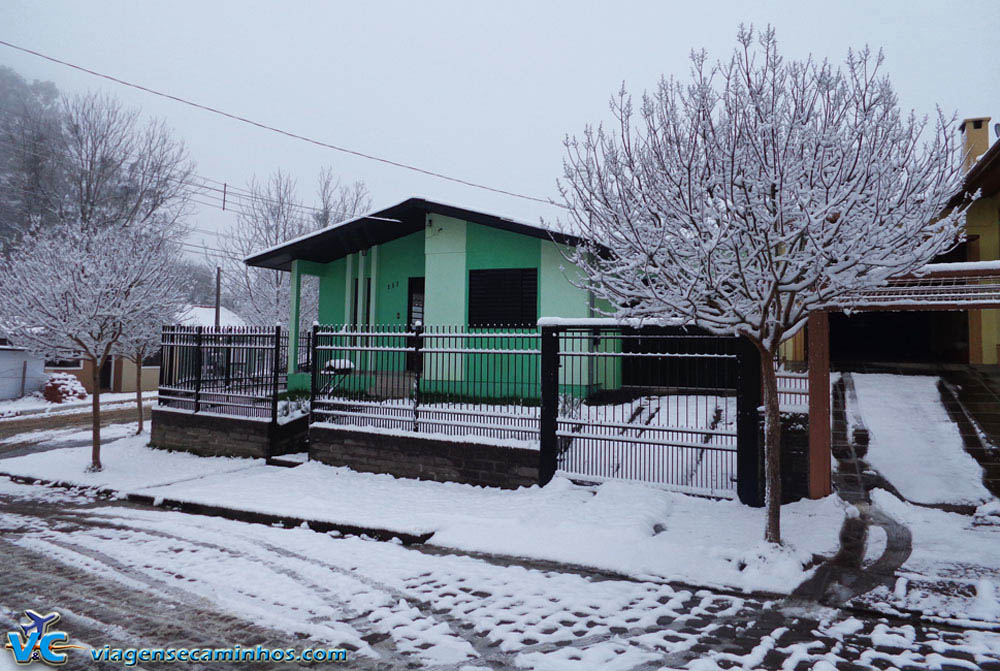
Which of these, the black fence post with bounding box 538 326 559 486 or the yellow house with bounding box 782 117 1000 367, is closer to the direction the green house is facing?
the black fence post

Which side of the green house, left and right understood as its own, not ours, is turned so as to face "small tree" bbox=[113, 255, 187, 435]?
right

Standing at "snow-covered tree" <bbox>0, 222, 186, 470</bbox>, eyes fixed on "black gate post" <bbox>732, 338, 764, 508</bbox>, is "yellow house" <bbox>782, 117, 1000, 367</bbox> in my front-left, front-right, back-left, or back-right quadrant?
front-left

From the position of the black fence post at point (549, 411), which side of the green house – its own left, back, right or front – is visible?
front

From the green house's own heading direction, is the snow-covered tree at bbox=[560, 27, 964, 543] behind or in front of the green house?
in front

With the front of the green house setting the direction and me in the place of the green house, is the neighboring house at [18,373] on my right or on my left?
on my right

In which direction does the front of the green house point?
toward the camera

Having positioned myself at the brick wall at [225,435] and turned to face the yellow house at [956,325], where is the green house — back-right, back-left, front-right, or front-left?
front-left

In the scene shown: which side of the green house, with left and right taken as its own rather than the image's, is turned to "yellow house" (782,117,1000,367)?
left

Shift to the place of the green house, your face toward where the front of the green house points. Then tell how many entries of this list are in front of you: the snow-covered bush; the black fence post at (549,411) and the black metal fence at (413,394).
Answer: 2

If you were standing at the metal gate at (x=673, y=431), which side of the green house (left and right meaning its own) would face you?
front

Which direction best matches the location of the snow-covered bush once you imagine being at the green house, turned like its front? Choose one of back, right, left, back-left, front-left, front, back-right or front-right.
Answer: back-right

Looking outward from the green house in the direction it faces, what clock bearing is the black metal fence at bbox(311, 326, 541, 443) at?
The black metal fence is roughly at 12 o'clock from the green house.

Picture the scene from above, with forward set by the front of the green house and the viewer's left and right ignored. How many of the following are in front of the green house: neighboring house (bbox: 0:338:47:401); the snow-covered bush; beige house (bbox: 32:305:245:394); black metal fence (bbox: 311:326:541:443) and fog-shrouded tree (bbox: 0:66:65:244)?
1
